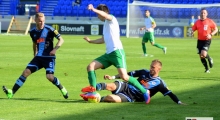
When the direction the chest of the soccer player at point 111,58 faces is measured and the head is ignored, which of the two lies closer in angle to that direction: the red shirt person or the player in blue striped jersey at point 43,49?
the player in blue striped jersey

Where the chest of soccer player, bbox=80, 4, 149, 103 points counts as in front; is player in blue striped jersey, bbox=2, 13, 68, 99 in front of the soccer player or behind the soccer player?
in front

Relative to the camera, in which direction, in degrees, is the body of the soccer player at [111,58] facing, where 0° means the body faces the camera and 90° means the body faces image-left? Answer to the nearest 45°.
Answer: approximately 90°
